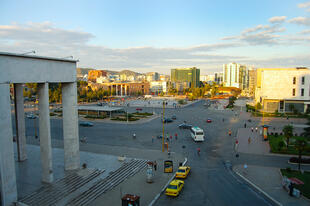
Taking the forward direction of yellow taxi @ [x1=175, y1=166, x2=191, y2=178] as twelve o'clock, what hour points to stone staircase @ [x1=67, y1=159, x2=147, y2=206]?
The stone staircase is roughly at 8 o'clock from the yellow taxi.

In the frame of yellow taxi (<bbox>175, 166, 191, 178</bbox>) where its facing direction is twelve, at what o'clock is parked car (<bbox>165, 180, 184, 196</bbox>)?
The parked car is roughly at 6 o'clock from the yellow taxi.

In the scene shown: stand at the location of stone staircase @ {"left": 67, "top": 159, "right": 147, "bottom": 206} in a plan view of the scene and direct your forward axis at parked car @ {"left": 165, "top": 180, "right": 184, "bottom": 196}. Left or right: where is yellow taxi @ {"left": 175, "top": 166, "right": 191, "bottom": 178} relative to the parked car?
left

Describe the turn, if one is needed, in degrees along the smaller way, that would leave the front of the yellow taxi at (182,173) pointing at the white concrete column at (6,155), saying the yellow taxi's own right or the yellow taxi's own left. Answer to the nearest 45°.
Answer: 0° — it already faces it
